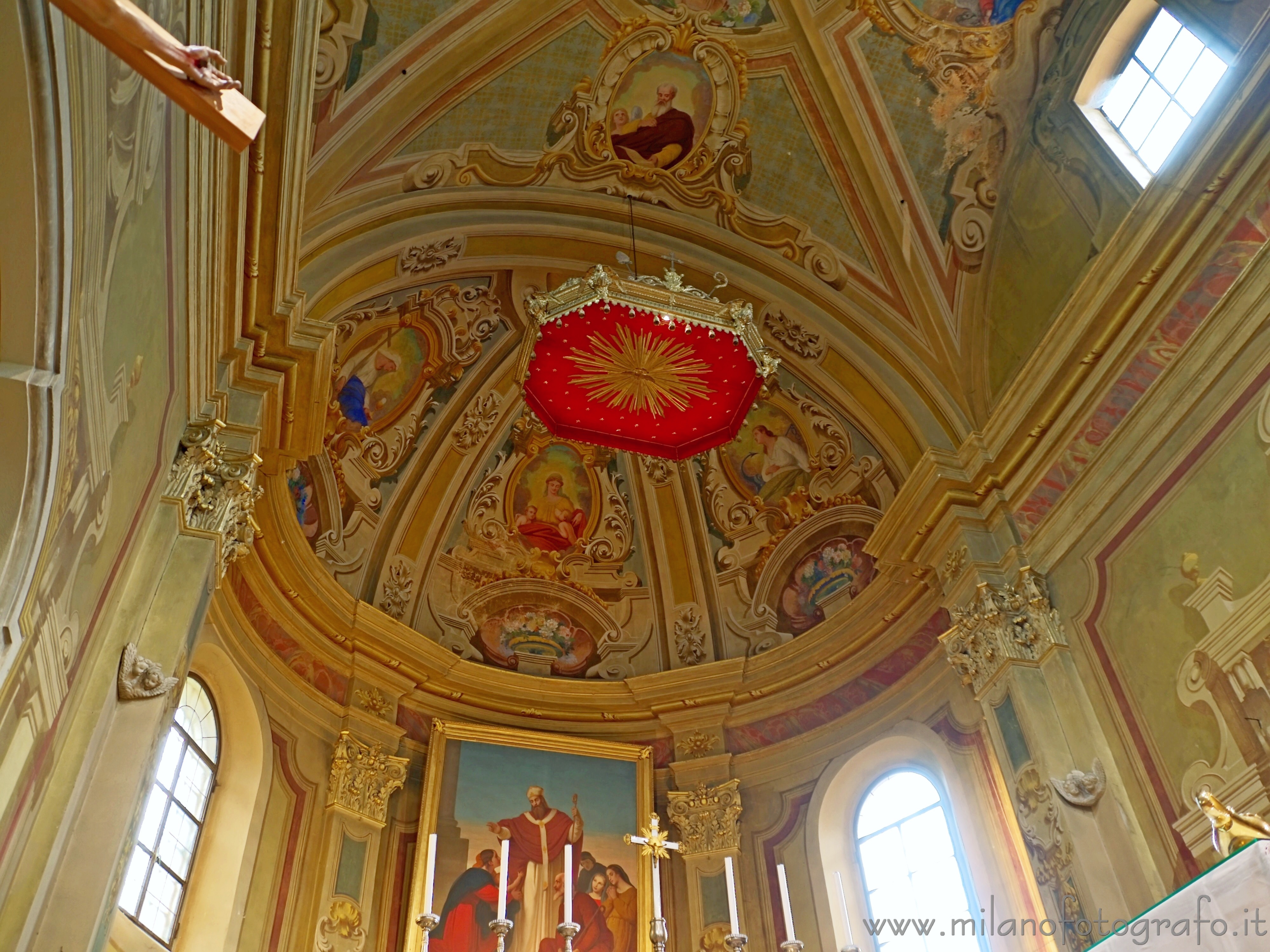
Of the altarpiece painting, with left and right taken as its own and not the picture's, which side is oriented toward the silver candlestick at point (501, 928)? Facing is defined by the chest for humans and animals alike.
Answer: front

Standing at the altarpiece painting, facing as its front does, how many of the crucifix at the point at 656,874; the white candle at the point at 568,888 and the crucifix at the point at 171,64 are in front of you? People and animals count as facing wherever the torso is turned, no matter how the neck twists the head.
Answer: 3

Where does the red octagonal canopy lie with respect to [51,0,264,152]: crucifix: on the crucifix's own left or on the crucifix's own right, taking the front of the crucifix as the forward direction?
on the crucifix's own left

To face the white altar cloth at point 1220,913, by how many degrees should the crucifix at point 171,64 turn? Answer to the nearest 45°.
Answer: approximately 45° to its left

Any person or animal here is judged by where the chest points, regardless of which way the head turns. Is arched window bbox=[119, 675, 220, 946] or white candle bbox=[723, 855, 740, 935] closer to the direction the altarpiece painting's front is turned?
the white candle

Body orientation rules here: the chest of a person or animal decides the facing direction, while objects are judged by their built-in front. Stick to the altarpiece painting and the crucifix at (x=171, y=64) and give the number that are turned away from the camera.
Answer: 0

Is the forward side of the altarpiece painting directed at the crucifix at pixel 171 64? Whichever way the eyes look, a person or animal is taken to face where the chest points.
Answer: yes

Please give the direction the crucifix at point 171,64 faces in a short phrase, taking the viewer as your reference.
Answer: facing the viewer and to the right of the viewer
